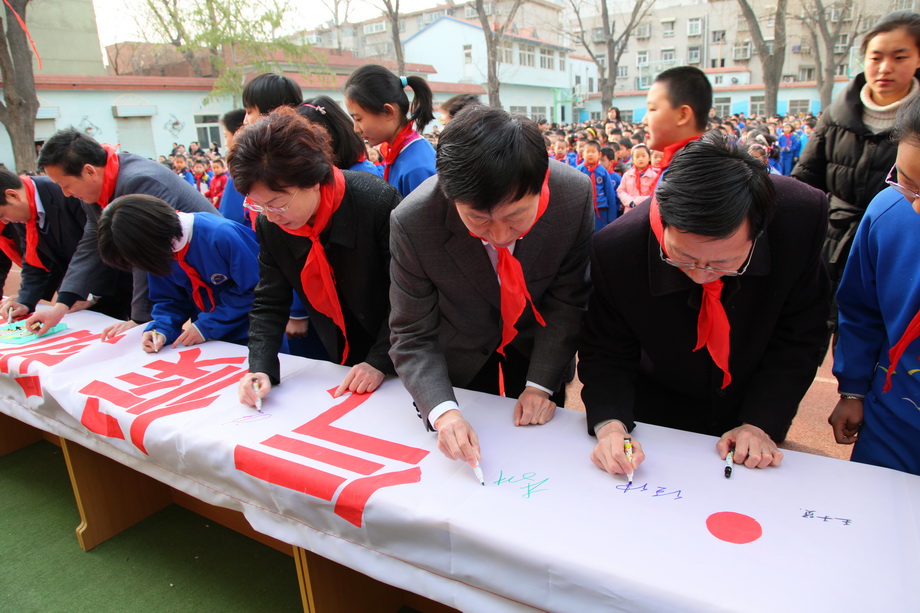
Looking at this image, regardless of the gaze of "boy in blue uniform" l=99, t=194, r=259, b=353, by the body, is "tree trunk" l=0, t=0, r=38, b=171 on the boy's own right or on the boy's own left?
on the boy's own right

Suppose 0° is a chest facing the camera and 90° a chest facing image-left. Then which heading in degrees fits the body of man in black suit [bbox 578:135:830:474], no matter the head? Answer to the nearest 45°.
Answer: approximately 0°

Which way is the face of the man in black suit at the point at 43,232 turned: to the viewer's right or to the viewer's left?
to the viewer's left

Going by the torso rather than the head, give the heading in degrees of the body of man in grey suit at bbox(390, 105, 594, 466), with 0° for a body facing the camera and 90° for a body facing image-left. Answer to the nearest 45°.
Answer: approximately 0°

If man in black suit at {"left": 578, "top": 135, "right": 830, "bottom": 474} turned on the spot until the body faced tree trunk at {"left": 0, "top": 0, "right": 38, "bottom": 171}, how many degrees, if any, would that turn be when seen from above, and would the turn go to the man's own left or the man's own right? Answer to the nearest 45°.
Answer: approximately 135° to the man's own right

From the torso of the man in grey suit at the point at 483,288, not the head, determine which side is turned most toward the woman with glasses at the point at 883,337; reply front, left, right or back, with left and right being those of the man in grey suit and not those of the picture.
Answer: left

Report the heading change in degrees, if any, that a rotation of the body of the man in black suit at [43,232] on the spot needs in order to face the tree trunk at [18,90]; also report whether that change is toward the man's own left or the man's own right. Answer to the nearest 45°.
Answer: approximately 135° to the man's own right

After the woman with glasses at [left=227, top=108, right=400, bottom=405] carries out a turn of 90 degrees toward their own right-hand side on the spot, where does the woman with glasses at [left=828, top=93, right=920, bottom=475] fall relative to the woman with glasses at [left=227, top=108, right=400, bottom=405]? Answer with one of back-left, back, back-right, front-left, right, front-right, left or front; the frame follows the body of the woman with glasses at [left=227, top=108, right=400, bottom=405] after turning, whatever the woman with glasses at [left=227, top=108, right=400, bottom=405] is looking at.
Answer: back
